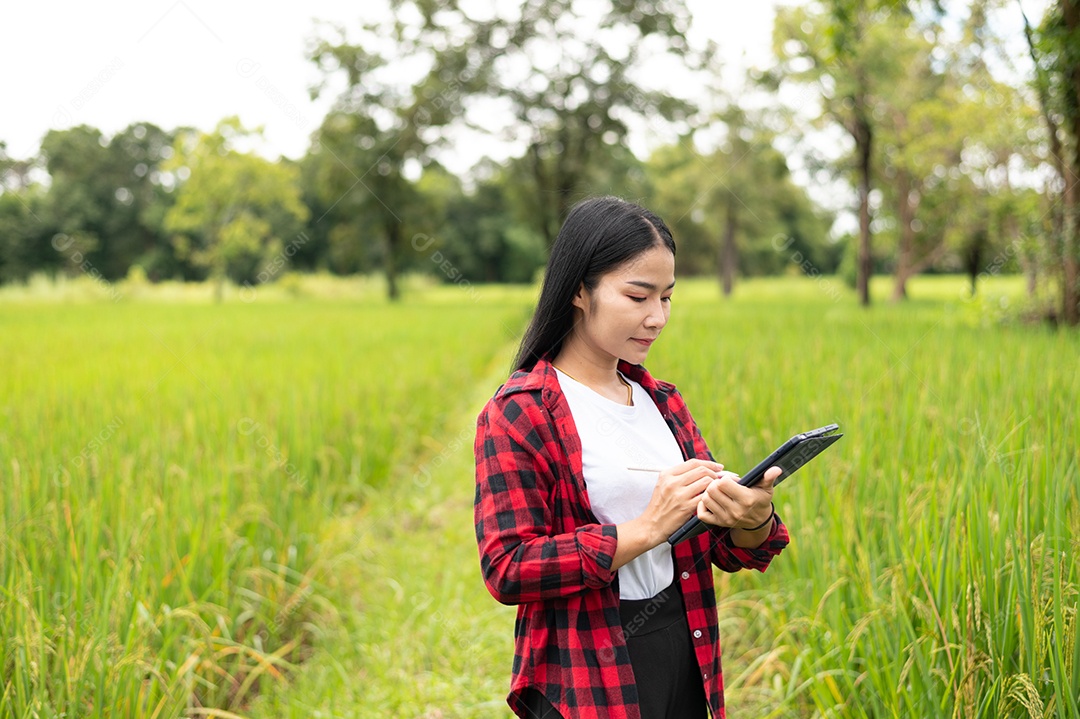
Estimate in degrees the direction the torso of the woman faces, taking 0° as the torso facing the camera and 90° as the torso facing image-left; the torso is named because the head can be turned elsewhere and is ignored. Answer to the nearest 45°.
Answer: approximately 315°

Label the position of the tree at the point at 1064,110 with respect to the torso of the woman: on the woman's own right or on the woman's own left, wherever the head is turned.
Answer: on the woman's own left

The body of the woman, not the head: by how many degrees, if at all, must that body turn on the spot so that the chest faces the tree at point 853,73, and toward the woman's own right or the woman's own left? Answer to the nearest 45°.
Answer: approximately 135° to the woman's own left
